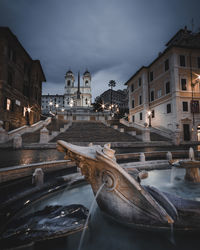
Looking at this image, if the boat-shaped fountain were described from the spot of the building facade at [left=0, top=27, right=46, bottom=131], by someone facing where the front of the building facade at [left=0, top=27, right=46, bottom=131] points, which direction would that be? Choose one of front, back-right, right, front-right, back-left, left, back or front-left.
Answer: right

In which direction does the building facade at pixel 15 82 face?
to the viewer's right

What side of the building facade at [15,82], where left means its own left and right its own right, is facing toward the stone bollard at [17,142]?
right

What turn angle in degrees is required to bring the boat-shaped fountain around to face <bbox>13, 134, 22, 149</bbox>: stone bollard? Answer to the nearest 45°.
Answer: approximately 45° to its right

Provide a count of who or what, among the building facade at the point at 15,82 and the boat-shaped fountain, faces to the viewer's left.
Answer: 1

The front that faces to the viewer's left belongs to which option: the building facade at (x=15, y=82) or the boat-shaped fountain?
the boat-shaped fountain

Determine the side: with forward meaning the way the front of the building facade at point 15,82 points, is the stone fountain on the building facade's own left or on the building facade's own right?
on the building facade's own right

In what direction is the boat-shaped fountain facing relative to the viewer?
to the viewer's left

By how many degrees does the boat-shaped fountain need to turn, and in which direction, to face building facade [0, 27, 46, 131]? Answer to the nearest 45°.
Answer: approximately 45° to its right
